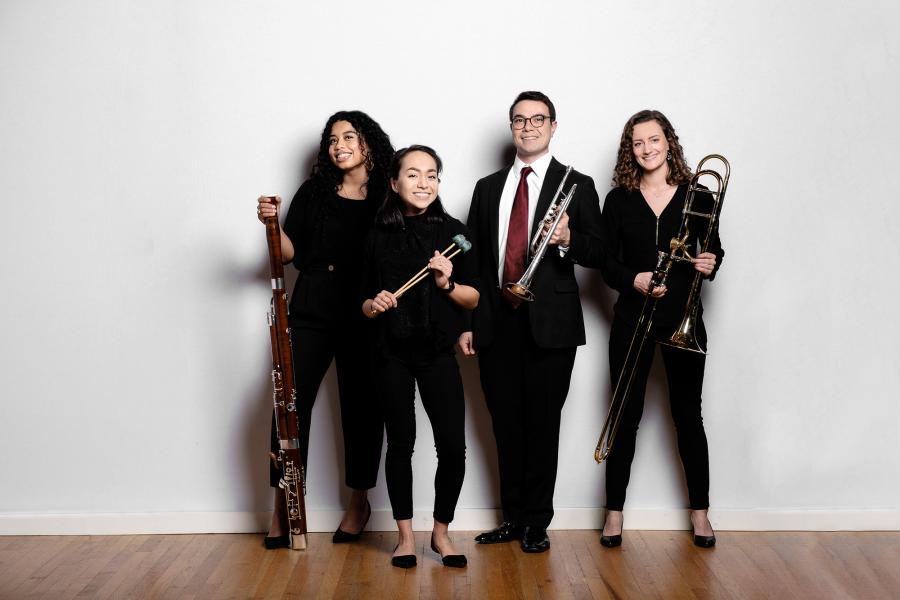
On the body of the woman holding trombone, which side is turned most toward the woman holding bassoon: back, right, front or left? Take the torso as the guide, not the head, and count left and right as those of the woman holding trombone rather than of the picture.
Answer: right

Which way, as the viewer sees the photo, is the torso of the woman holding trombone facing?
toward the camera

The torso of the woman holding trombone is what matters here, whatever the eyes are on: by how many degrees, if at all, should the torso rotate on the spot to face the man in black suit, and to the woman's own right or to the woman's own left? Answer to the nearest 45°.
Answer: approximately 90° to the woman's own right
